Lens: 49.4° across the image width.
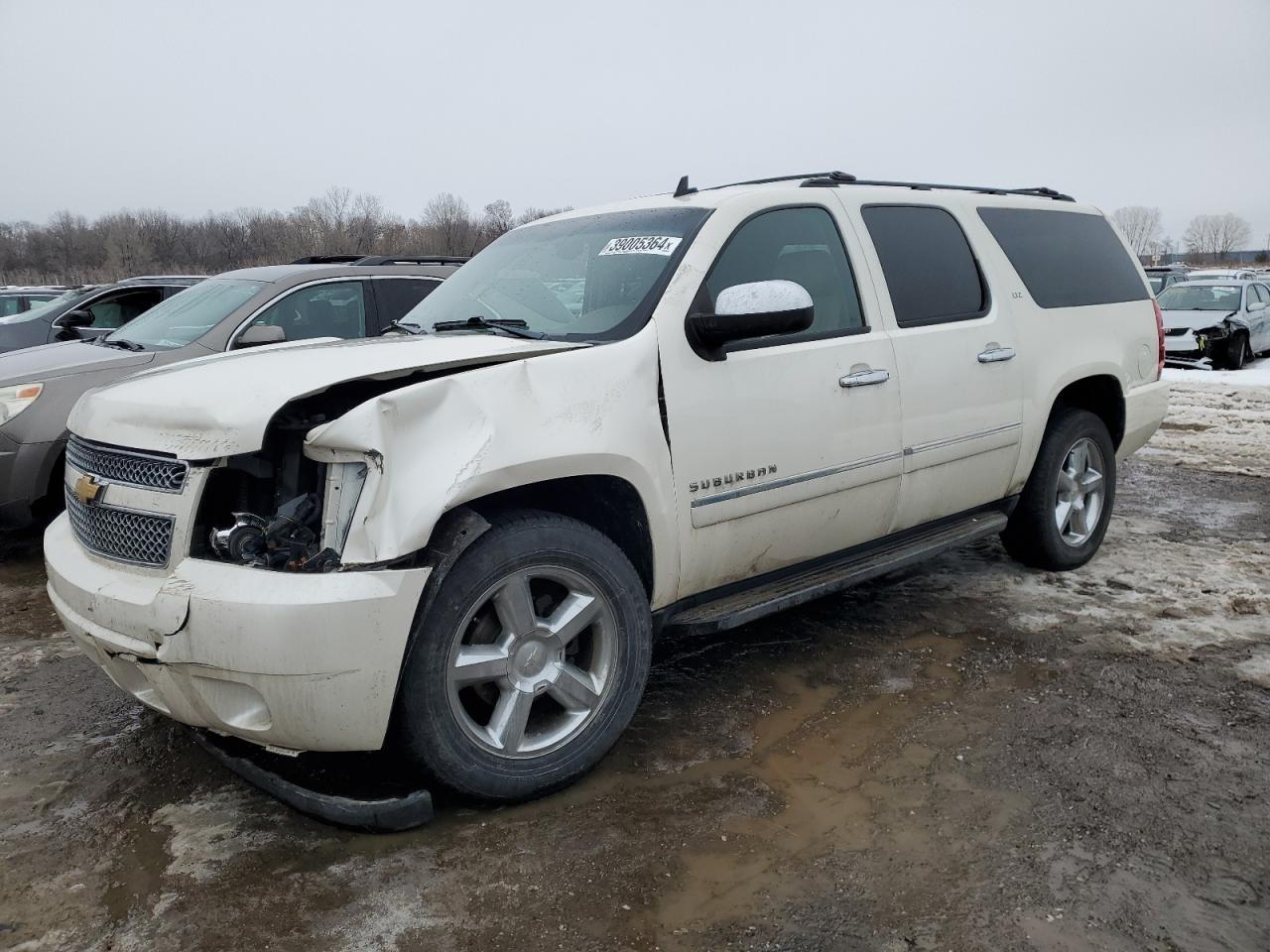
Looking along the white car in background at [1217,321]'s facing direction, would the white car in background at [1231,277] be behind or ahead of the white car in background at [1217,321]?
behind

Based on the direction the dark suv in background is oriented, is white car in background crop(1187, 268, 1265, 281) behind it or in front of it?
behind

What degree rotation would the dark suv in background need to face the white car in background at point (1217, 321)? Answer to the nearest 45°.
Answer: approximately 135° to its left

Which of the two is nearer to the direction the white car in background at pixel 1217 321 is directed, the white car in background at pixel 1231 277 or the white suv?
the white suv

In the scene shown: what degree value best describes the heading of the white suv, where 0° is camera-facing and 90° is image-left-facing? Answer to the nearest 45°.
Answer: approximately 45°

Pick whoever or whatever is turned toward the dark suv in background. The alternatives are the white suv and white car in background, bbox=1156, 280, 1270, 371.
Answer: the white car in background

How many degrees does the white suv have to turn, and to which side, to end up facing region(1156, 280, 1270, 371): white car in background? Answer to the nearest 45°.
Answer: approximately 180°

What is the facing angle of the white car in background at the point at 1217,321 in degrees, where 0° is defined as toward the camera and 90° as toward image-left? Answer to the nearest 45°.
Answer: approximately 45°

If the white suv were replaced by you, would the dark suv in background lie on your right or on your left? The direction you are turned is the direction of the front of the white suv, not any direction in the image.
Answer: on your right

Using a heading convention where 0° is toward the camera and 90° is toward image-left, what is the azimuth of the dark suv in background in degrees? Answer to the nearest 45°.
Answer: approximately 45°
